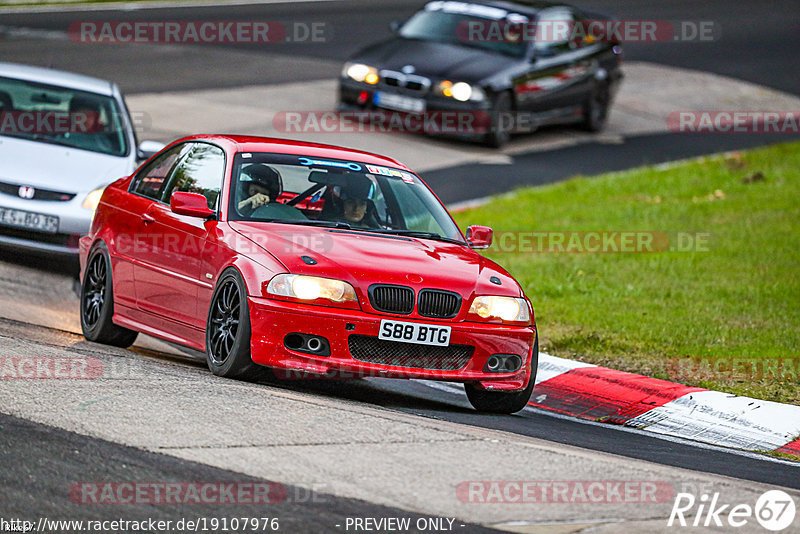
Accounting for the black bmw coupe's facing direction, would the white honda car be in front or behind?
in front

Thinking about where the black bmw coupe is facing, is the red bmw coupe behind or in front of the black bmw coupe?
in front

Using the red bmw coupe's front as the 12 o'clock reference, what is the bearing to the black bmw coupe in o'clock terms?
The black bmw coupe is roughly at 8 o'clock from the red bmw coupe.

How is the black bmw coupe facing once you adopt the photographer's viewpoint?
facing the viewer and to the left of the viewer

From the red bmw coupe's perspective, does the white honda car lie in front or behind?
behind

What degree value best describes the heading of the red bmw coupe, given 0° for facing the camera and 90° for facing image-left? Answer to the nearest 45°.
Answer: approximately 315°

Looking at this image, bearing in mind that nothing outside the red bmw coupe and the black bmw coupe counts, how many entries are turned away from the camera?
0
